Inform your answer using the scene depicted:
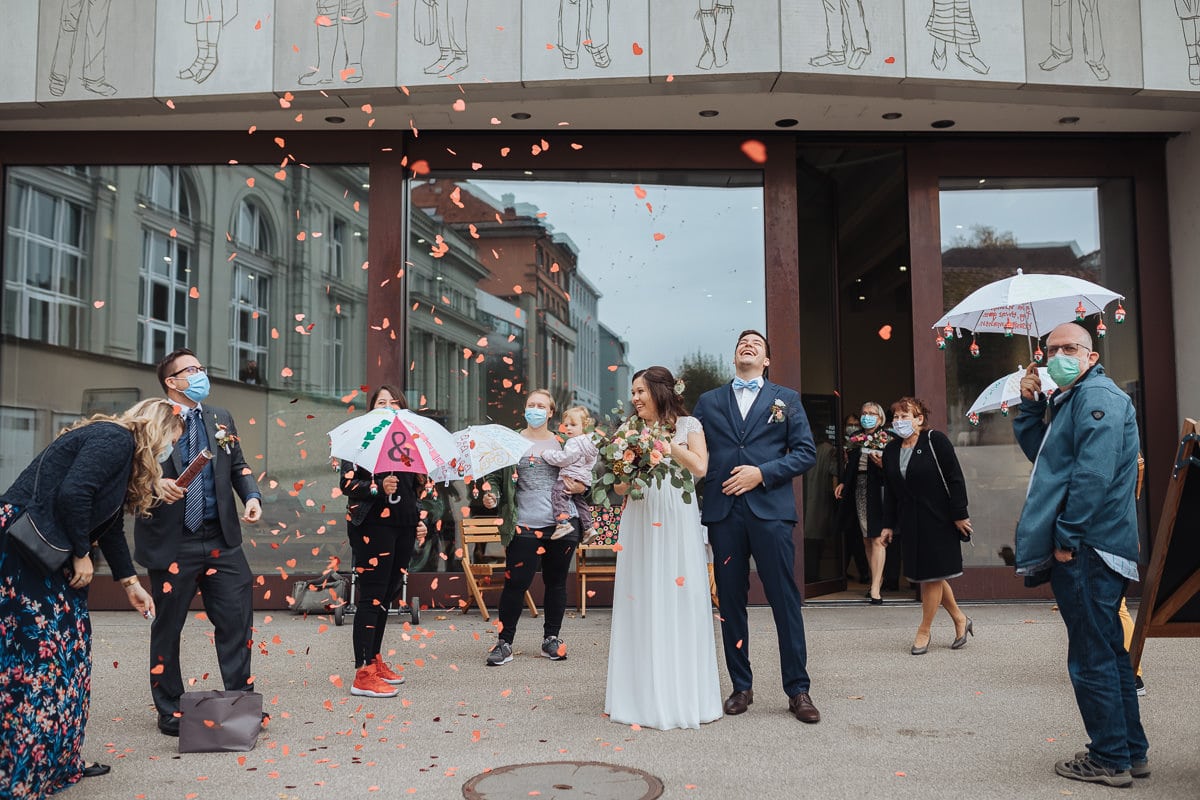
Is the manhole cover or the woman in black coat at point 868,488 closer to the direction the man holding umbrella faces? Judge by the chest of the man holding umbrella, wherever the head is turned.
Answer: the manhole cover

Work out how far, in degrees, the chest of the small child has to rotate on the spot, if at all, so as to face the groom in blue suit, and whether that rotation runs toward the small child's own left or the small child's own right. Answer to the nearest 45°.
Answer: approximately 90° to the small child's own left

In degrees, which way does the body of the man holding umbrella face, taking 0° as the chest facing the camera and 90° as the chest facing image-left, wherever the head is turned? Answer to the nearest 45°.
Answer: approximately 90°

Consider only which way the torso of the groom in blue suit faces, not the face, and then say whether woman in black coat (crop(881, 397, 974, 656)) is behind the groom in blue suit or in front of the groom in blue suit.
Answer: behind

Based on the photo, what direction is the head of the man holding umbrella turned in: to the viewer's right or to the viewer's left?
to the viewer's left

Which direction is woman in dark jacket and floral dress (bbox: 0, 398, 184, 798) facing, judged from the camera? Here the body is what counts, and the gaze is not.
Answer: to the viewer's right

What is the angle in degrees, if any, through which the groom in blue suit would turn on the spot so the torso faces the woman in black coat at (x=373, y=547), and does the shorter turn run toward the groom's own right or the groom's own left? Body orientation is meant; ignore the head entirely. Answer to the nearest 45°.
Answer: approximately 90° to the groom's own right

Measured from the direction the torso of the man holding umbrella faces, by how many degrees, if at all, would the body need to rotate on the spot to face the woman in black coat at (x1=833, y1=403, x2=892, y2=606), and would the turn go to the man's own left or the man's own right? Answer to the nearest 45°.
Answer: approximately 90° to the man's own right

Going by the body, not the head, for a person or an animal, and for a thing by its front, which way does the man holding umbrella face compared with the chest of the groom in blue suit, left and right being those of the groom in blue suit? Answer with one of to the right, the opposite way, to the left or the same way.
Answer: to the right
